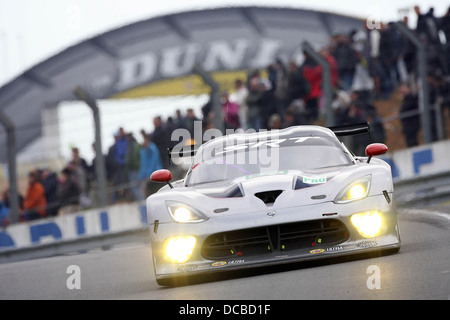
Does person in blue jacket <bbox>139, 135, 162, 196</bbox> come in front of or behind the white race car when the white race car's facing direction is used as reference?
behind

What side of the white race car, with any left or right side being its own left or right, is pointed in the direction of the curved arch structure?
back

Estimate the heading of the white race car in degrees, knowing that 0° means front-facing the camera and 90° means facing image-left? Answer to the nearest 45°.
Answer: approximately 0°

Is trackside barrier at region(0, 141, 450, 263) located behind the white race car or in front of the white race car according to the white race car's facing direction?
behind

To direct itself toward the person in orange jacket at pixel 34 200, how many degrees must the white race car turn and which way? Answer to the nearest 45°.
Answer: approximately 135° to its right

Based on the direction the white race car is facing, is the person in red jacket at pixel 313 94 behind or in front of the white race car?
behind

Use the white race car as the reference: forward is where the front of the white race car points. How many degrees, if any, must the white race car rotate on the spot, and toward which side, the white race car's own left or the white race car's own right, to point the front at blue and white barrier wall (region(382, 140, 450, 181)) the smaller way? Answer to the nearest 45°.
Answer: approximately 180°

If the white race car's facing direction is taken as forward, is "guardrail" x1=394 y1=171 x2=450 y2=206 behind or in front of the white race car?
behind

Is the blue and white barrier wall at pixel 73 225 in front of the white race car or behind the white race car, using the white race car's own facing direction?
behind
